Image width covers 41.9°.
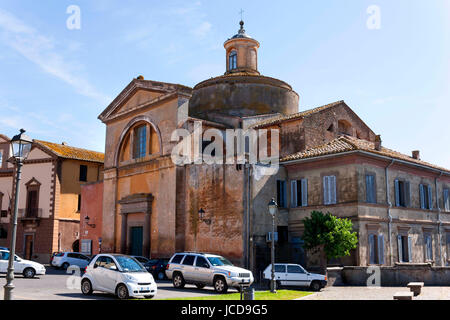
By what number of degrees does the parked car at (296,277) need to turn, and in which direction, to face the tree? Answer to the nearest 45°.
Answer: approximately 45° to its left

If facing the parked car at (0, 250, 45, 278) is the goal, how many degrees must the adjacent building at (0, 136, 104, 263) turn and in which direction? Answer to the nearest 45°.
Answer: approximately 45° to its left

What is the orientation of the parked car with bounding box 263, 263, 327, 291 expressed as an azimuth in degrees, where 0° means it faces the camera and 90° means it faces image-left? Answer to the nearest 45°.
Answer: approximately 270°

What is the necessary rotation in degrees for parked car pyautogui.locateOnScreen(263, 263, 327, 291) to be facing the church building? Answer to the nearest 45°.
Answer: approximately 90° to its left

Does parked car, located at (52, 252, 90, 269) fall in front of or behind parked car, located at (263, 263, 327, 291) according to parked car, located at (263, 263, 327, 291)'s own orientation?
behind

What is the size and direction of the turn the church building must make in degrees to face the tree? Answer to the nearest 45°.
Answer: approximately 90° to its left

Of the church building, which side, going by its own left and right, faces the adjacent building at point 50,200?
right

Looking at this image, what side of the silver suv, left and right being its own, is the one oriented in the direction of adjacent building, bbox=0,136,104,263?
back

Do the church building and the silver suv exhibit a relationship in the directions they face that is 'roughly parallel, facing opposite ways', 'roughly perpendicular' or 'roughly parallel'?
roughly perpendicular

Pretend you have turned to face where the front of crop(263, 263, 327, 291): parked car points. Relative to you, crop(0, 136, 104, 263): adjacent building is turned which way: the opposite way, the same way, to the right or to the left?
to the right

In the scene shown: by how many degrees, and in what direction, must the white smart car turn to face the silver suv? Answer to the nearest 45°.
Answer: approximately 90° to its left
